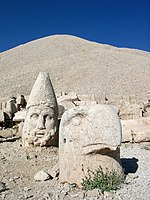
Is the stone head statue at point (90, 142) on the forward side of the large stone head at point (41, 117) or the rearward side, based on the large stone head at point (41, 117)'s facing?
on the forward side

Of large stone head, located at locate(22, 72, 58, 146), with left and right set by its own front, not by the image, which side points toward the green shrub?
front
